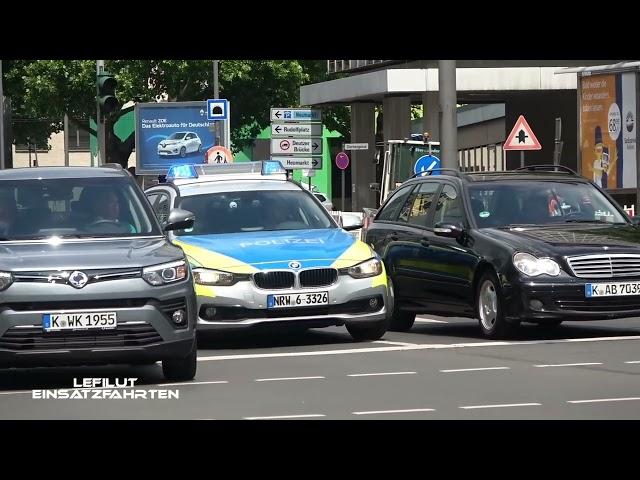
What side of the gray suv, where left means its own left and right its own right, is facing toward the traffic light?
back

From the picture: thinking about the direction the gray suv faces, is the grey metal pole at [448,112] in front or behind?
behind

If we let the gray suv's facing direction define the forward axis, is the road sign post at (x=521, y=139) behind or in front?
behind

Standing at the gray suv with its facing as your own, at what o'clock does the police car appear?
The police car is roughly at 7 o'clock from the gray suv.

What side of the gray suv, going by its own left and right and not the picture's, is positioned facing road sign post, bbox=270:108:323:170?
back

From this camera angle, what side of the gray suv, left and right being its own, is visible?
front

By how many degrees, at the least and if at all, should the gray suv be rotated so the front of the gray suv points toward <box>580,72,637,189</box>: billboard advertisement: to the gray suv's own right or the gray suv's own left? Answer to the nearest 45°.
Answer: approximately 135° to the gray suv's own left
